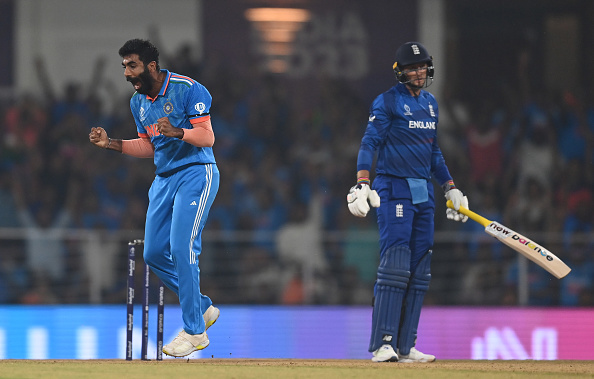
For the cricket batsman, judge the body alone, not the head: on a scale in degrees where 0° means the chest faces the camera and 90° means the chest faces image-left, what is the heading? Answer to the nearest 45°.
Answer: approximately 315°
